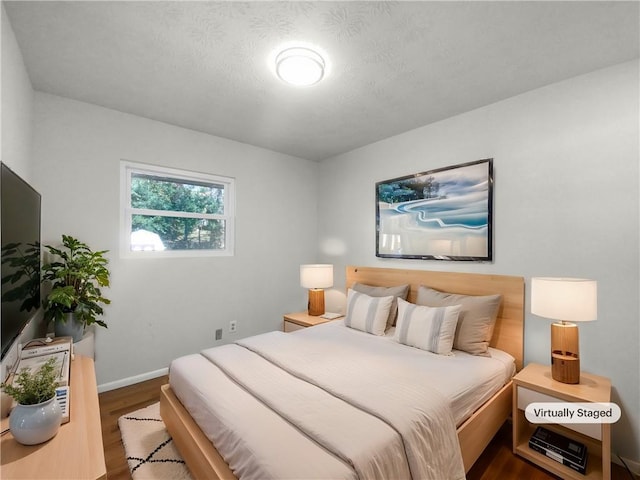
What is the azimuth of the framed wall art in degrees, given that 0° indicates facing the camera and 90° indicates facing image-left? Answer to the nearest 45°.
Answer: approximately 45°

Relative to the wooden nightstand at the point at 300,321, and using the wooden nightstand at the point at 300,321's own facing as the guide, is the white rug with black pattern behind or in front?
in front

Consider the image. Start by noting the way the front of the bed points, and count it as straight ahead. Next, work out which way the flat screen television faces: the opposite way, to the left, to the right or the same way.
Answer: the opposite way

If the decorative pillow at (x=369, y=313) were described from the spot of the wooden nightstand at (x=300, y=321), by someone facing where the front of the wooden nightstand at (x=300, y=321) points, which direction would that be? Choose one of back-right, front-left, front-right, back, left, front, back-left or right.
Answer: left

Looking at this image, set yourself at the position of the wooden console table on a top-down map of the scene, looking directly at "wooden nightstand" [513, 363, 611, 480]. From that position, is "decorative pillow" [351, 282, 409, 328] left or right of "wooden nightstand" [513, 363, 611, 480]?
left

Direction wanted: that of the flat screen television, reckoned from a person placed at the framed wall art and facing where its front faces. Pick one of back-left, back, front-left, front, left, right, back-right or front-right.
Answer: front

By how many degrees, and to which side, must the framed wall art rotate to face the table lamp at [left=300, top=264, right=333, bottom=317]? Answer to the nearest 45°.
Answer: approximately 45° to its right

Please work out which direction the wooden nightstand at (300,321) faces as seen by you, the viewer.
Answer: facing the viewer and to the left of the viewer

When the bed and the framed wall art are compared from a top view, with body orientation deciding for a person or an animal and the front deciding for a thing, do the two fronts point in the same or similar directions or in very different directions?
same or similar directions

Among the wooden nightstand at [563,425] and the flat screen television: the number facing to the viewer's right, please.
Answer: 1

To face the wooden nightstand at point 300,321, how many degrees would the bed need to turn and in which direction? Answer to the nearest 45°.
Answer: approximately 135° to its right

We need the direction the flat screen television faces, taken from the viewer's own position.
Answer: facing to the right of the viewer

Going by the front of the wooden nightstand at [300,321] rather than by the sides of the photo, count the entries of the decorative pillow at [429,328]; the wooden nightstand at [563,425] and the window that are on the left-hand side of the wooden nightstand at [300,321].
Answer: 2

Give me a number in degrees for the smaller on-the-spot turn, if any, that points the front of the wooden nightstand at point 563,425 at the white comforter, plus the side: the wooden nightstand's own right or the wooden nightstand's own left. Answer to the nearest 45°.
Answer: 0° — it already faces it
